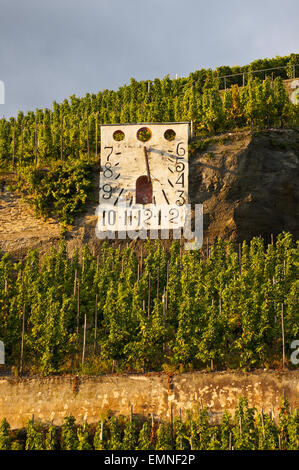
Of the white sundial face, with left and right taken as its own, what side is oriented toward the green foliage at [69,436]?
front

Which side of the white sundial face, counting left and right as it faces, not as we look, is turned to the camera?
front
